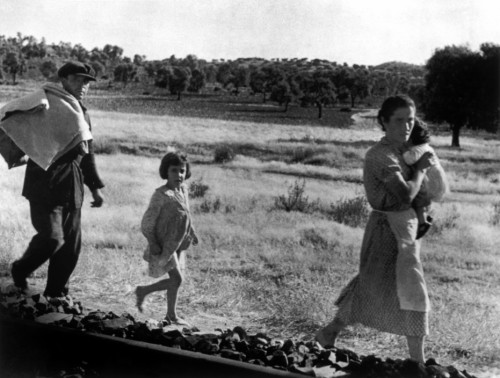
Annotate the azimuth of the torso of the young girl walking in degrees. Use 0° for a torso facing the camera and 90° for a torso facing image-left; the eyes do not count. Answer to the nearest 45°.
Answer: approximately 315°

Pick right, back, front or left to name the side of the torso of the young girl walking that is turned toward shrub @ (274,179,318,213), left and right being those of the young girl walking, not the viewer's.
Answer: left

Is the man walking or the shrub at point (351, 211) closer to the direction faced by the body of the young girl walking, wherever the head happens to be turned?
the shrub

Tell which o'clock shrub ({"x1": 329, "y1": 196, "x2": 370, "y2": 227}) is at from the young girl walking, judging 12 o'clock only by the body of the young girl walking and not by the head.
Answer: The shrub is roughly at 10 o'clock from the young girl walking.

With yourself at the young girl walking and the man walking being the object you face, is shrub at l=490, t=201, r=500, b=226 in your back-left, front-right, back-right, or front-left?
back-right

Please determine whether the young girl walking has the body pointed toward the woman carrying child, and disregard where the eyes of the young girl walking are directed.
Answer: yes
